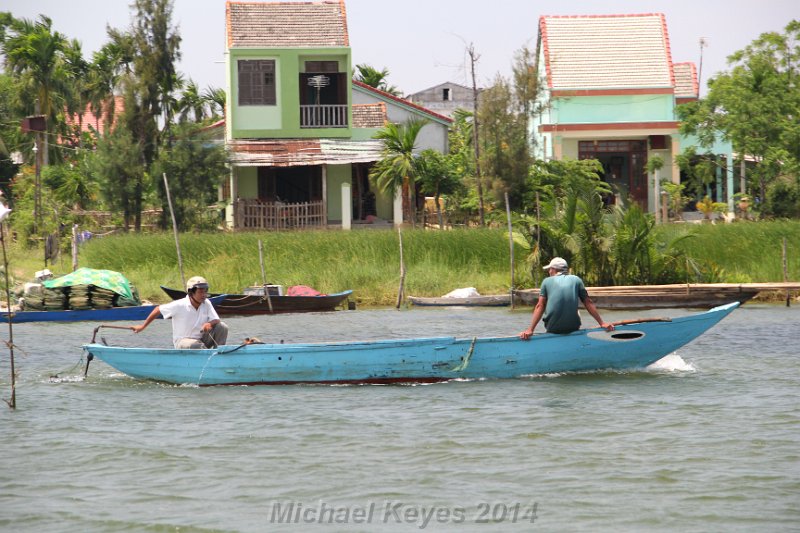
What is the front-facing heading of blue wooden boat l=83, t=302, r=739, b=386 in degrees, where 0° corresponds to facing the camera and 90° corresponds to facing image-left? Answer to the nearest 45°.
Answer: approximately 270°

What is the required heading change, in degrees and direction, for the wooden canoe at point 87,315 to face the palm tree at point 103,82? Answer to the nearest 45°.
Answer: approximately 90° to its left

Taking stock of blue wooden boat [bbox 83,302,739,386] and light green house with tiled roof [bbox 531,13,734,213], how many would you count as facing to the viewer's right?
1

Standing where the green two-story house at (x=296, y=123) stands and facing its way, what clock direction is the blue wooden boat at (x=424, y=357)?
The blue wooden boat is roughly at 12 o'clock from the green two-story house.

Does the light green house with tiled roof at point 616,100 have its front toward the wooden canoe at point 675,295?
yes

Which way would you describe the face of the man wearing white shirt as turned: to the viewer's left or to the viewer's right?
to the viewer's right

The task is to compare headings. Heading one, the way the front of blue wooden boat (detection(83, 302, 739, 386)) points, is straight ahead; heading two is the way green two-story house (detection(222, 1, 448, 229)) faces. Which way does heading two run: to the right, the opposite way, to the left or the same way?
to the right

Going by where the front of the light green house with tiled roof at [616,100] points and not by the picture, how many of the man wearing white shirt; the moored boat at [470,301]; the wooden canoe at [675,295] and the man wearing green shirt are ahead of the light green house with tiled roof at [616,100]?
4

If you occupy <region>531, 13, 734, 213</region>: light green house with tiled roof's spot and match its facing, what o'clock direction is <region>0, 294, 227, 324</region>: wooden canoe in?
The wooden canoe is roughly at 1 o'clock from the light green house with tiled roof.
